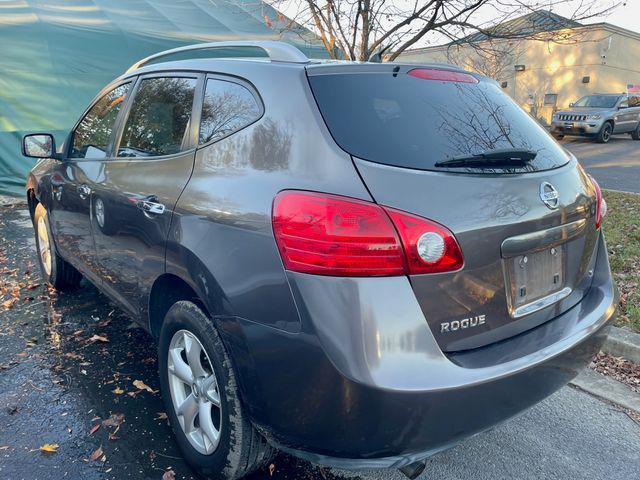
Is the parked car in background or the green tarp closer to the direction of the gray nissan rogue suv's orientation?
the green tarp

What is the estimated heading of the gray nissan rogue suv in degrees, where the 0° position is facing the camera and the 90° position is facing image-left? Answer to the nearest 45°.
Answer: approximately 135°

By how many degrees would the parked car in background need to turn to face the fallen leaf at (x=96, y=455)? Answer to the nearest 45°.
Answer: approximately 45° to its left

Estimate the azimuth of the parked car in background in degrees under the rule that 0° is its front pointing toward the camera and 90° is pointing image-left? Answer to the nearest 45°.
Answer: approximately 45°
